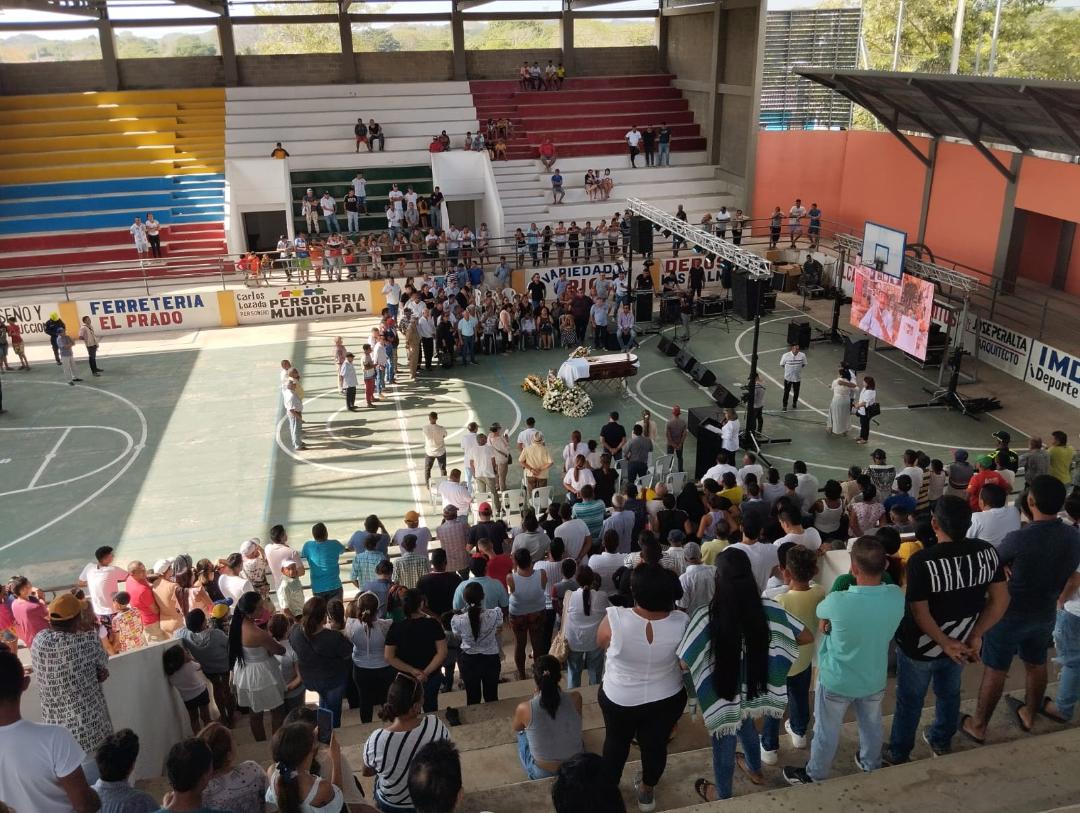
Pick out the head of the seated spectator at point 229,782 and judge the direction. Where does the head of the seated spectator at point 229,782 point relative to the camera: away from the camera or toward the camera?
away from the camera

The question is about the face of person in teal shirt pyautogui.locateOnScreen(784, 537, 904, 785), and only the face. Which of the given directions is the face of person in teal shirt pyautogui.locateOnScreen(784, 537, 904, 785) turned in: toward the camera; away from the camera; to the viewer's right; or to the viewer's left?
away from the camera

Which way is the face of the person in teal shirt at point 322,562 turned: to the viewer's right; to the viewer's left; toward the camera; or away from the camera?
away from the camera

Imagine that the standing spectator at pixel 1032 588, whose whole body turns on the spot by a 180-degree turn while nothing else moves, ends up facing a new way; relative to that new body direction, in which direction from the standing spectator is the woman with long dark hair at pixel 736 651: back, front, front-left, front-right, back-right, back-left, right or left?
right

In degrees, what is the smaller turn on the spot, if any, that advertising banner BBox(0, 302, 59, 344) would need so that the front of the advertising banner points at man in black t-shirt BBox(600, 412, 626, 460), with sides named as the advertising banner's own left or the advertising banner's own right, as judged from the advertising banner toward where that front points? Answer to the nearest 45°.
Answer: approximately 45° to the advertising banner's own left

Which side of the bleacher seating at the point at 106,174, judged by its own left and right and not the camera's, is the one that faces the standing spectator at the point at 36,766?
front

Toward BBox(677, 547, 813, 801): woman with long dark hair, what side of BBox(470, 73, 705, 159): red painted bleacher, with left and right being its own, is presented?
front

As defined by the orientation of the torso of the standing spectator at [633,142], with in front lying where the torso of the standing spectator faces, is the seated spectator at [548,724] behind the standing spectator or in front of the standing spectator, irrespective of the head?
in front

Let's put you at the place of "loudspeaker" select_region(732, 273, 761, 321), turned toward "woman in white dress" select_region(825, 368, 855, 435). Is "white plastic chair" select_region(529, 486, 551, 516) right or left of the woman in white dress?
right

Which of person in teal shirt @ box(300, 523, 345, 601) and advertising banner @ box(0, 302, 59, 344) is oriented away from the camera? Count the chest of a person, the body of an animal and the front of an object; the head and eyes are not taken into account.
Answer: the person in teal shirt

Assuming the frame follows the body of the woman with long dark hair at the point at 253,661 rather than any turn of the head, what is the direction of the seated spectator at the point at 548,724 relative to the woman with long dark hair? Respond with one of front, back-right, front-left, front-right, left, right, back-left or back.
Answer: right

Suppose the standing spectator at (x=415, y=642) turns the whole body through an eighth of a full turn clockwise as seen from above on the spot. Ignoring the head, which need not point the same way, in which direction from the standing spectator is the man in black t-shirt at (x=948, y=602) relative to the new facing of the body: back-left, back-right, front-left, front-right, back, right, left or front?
right

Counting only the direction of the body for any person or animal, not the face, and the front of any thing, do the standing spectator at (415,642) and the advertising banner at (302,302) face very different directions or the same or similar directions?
very different directions

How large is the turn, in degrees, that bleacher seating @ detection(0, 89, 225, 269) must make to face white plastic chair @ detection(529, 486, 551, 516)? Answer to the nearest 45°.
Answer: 0° — it already faces it

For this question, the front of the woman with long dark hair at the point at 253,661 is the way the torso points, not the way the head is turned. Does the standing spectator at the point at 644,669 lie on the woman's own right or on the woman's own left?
on the woman's own right

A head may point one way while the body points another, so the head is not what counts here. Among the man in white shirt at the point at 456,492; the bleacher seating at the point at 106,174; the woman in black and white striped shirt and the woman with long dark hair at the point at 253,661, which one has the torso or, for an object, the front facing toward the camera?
the bleacher seating

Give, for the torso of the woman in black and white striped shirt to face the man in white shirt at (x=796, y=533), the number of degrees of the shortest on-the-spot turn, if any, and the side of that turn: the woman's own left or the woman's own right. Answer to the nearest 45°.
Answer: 0° — they already face them

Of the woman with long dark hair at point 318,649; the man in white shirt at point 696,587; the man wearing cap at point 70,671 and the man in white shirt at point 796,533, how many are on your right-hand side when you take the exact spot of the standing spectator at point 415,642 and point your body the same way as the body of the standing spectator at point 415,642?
2
